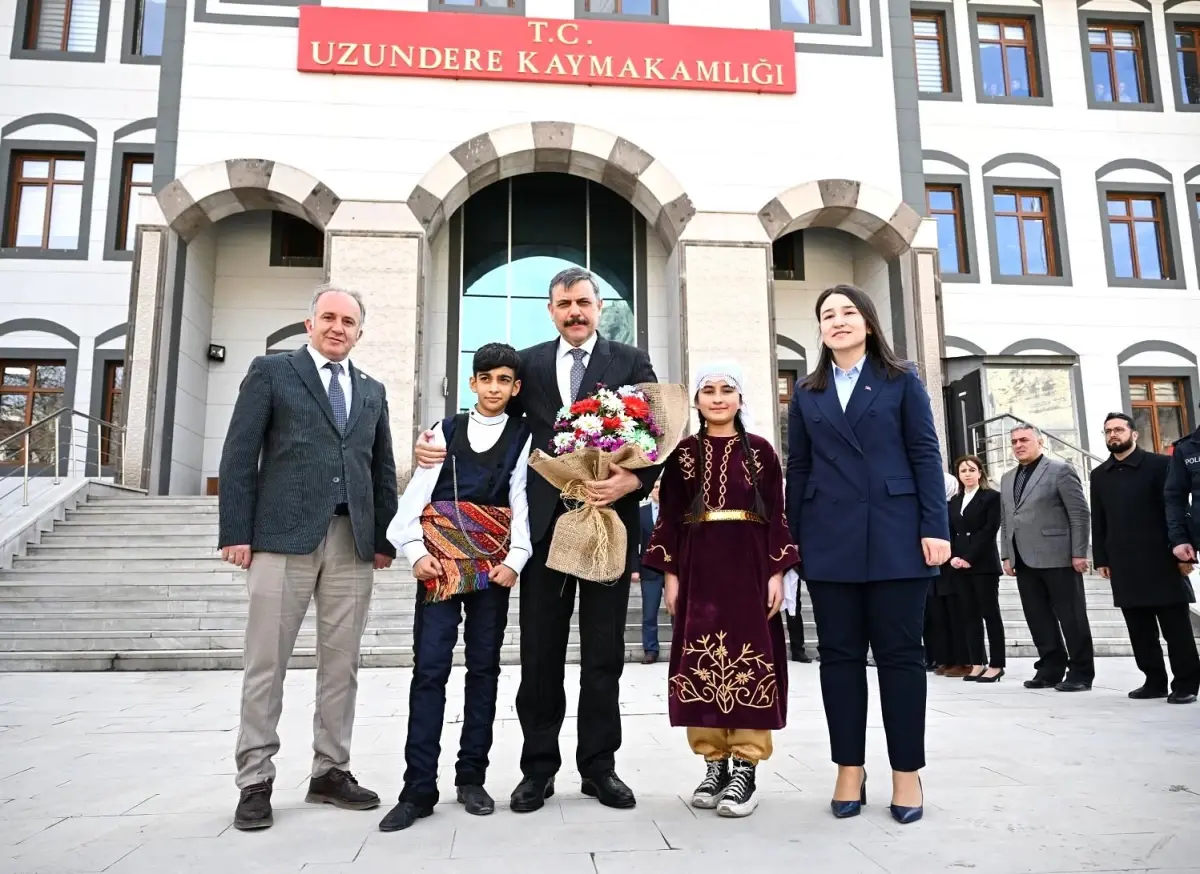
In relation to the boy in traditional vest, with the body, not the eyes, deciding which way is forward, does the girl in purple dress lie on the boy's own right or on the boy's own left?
on the boy's own left

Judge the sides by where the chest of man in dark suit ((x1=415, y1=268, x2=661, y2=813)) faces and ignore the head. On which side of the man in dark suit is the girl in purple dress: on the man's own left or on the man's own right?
on the man's own left

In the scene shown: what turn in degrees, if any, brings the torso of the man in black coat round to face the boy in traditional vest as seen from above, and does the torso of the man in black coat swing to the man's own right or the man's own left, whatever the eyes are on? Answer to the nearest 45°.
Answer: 0° — they already face them

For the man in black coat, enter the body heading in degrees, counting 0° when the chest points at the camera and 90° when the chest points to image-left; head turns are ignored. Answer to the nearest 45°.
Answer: approximately 45°

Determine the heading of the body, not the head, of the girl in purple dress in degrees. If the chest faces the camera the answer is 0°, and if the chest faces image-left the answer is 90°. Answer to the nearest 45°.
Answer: approximately 0°

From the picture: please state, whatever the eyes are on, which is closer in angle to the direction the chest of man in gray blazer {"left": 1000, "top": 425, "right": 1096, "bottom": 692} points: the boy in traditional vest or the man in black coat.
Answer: the boy in traditional vest
